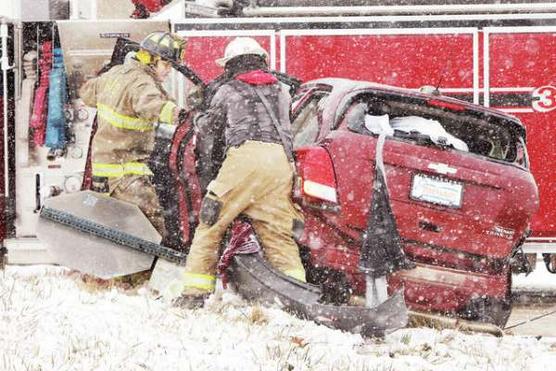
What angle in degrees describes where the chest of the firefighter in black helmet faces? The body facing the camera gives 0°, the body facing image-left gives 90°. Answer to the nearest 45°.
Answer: approximately 225°

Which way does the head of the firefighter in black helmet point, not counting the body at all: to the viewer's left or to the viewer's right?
to the viewer's right

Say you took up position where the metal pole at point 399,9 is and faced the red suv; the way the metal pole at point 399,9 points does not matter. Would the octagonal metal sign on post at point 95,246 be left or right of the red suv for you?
right
